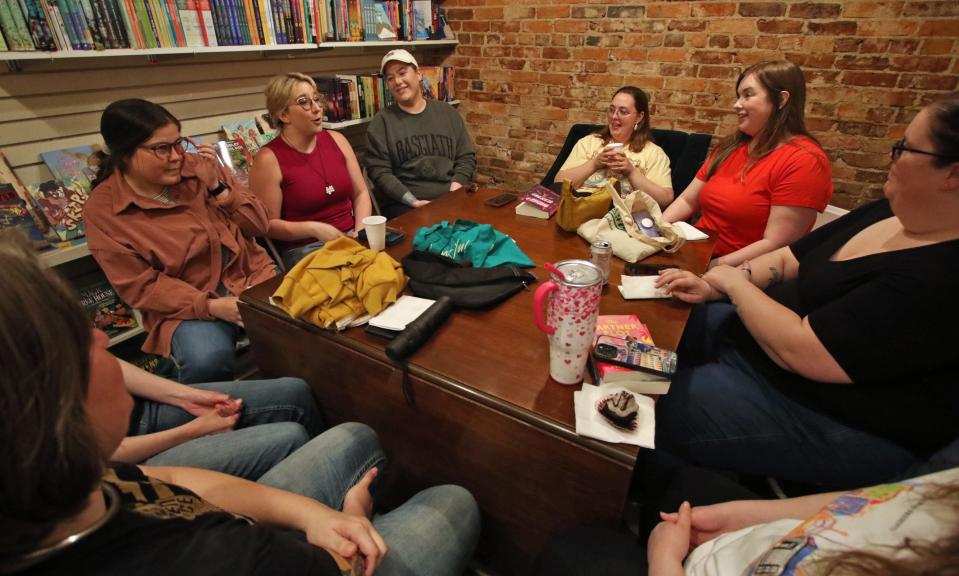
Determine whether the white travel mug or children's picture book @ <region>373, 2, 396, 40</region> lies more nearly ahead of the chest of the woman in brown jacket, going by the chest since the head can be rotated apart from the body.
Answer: the white travel mug

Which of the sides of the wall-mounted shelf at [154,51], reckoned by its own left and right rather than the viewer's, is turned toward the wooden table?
front

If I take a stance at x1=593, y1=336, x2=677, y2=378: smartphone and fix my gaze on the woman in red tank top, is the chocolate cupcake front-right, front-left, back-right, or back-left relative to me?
back-left

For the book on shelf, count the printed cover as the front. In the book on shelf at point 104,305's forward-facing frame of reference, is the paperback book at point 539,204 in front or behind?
in front

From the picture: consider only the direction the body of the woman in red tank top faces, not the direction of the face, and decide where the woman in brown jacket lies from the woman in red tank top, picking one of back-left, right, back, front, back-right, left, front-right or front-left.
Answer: right

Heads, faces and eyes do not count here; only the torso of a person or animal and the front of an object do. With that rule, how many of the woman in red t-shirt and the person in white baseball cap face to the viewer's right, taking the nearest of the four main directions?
0

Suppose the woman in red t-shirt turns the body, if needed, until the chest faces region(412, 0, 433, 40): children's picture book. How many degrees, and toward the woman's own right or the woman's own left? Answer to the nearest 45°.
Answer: approximately 45° to the woman's own right

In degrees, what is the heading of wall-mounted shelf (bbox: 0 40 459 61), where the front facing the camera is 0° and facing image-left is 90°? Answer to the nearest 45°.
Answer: approximately 315°

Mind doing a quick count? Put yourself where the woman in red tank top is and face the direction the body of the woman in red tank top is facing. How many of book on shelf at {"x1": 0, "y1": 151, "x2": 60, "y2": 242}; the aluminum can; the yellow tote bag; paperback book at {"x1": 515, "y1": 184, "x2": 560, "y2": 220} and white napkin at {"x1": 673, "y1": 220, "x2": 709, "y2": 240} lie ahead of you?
4

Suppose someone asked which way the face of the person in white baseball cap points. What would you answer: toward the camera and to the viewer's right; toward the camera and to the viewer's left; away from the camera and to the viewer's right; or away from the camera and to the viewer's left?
toward the camera and to the viewer's left

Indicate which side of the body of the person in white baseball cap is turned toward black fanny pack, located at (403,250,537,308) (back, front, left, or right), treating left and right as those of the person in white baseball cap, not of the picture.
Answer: front

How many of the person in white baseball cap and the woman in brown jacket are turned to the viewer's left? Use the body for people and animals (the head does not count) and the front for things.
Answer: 0

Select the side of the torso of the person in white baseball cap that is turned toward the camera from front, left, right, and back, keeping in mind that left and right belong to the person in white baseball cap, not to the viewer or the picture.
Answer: front

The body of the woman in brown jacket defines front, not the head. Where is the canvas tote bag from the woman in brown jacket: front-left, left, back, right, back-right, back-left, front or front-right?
front

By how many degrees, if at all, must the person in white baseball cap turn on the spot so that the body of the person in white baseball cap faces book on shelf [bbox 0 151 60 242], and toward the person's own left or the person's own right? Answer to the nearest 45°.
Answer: approximately 45° to the person's own right

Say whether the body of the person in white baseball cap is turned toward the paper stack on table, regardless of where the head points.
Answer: yes

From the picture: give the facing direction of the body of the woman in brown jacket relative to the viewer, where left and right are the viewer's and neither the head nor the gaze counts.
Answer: facing the viewer and to the right of the viewer

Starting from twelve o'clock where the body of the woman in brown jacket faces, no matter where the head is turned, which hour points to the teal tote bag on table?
The teal tote bag on table is roughly at 12 o'clock from the woman in brown jacket.

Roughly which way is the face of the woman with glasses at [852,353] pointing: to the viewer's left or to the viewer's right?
to the viewer's left
